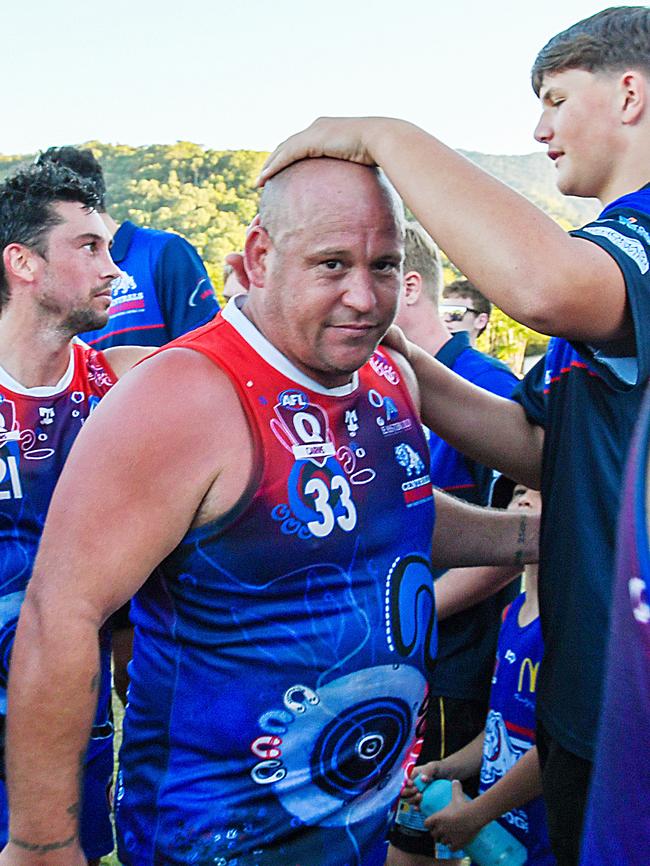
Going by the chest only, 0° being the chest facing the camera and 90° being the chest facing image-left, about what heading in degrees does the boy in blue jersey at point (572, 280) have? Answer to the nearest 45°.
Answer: approximately 90°

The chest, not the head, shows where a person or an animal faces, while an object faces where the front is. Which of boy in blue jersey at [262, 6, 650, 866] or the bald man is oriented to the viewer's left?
the boy in blue jersey

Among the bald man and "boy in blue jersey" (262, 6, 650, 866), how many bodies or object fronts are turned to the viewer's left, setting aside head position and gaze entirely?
1

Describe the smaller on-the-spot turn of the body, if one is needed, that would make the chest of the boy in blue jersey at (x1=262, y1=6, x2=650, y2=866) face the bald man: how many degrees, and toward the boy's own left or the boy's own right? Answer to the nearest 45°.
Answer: approximately 45° to the boy's own left

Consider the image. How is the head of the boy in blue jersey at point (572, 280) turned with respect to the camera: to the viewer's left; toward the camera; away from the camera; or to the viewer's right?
to the viewer's left

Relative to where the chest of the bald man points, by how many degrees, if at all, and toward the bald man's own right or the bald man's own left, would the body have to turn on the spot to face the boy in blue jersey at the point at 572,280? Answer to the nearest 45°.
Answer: approximately 45° to the bald man's own left

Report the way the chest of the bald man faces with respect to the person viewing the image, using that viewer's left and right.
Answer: facing the viewer and to the right of the viewer
